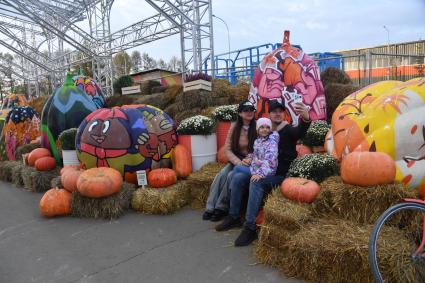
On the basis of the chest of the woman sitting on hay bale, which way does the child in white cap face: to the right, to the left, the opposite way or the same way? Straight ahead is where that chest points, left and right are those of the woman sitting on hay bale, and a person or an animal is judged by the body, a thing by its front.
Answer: the same way

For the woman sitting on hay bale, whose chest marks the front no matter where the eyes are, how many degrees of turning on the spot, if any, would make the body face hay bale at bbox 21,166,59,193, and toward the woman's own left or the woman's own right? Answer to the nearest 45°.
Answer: approximately 90° to the woman's own right

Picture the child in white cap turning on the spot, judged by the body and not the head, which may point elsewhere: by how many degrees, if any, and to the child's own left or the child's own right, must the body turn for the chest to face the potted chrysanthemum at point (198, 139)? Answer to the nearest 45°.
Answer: approximately 90° to the child's own right

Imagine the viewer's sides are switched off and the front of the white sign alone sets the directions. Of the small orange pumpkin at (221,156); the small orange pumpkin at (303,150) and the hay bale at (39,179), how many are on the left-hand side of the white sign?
2

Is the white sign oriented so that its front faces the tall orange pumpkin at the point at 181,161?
no

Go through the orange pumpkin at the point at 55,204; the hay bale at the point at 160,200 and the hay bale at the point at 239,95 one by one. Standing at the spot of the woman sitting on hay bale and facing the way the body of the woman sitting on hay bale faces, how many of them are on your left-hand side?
0

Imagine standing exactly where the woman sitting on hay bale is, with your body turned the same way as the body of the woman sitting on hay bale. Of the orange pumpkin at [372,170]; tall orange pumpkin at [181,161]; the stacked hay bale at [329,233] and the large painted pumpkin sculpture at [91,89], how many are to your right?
2

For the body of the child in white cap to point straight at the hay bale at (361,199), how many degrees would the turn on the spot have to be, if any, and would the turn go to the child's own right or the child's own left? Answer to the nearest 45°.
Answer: approximately 90° to the child's own left

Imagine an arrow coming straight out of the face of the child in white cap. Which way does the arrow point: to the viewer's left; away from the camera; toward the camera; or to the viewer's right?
toward the camera

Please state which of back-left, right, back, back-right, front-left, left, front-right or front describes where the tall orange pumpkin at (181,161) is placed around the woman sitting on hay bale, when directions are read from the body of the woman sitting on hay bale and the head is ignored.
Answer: right

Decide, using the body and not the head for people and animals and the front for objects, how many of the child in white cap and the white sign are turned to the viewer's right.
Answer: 0

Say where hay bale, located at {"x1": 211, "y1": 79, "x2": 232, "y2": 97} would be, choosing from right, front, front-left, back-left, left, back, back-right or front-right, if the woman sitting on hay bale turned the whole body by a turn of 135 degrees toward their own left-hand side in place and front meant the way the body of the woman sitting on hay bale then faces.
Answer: left

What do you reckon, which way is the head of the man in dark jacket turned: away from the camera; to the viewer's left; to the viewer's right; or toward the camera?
toward the camera

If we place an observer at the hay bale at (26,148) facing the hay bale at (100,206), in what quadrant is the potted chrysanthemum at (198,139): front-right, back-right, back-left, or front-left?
front-left

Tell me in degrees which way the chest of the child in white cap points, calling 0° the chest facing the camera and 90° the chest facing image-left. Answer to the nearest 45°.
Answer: approximately 45°

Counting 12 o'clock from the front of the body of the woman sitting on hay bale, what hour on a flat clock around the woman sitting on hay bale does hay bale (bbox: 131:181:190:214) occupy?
The hay bale is roughly at 2 o'clock from the woman sitting on hay bale.

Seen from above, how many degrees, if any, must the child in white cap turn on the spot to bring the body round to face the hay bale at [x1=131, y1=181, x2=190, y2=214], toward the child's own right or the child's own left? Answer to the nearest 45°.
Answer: approximately 90° to the child's own right

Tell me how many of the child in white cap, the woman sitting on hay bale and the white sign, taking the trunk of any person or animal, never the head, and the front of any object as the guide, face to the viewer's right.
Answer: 0

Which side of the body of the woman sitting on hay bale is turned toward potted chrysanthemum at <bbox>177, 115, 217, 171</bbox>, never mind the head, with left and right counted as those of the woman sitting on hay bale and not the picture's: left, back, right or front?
right

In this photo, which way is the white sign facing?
toward the camera

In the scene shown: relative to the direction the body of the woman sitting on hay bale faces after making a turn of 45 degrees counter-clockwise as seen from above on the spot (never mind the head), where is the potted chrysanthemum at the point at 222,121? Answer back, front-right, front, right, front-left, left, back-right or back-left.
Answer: back

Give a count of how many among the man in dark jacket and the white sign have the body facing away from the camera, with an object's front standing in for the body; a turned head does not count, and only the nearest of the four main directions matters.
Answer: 0
